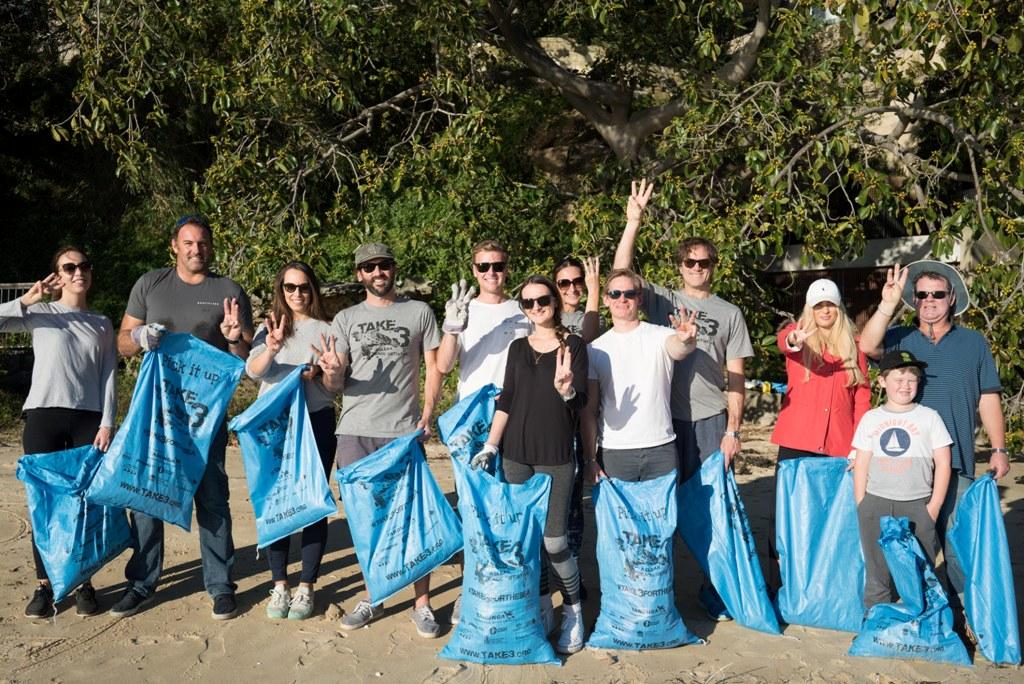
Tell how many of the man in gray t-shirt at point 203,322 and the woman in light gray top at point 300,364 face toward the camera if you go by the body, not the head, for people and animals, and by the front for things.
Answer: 2

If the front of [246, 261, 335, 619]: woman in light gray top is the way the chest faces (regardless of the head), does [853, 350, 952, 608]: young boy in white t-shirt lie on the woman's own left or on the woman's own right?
on the woman's own left

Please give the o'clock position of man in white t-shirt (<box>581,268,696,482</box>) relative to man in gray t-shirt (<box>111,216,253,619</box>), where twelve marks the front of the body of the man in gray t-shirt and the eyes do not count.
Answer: The man in white t-shirt is roughly at 10 o'clock from the man in gray t-shirt.

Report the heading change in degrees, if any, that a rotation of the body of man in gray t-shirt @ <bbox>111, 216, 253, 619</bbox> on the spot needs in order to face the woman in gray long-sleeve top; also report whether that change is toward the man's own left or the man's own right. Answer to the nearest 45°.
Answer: approximately 90° to the man's own right

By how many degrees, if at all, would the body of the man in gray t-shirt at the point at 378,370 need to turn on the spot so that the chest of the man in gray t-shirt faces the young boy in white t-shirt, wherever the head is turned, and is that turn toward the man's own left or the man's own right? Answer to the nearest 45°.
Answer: approximately 90° to the man's own left

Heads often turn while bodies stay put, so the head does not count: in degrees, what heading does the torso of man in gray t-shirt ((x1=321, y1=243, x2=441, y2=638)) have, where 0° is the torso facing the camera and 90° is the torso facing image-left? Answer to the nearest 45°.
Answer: approximately 0°

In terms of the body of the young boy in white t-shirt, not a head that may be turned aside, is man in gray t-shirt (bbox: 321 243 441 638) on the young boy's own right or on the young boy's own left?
on the young boy's own right

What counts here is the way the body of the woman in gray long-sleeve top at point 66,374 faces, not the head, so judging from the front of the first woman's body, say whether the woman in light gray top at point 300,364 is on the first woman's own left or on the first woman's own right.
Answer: on the first woman's own left

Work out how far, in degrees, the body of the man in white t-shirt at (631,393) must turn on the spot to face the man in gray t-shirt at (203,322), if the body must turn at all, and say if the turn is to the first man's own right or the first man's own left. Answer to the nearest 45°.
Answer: approximately 90° to the first man's own right
